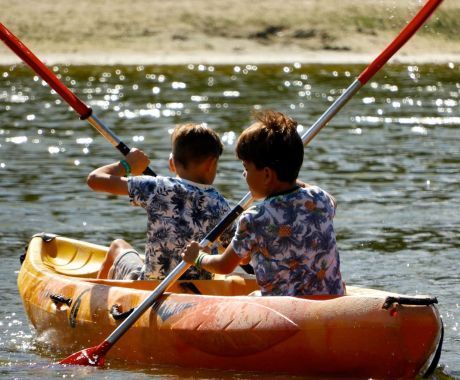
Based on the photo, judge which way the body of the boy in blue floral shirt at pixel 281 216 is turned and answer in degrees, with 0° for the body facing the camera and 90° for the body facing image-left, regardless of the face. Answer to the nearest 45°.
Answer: approximately 135°
